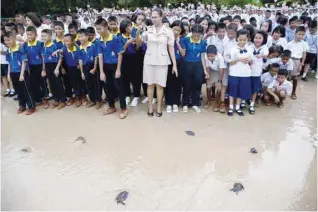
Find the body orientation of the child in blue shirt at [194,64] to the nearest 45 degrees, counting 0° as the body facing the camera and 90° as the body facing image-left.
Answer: approximately 0°

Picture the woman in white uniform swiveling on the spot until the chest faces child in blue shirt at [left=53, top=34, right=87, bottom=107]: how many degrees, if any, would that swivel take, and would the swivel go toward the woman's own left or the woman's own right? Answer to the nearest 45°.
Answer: approximately 135° to the woman's own right

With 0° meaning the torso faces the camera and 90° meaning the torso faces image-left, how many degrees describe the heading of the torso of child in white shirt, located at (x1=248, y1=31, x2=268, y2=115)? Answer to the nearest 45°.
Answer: approximately 45°

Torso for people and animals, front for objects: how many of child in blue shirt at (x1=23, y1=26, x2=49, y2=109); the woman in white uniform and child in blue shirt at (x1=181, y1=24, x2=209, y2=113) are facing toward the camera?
3

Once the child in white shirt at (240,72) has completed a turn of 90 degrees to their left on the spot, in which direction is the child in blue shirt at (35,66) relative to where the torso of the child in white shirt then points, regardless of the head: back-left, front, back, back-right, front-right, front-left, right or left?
back
